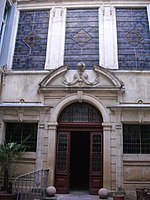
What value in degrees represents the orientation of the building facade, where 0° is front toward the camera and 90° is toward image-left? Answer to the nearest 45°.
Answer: approximately 0°
